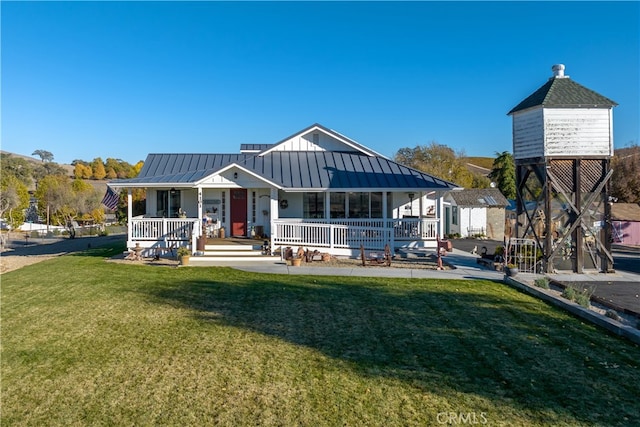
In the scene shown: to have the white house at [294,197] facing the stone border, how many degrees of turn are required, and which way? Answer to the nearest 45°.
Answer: approximately 45° to its left

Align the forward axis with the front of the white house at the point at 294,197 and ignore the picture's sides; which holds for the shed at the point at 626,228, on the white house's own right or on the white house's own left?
on the white house's own left

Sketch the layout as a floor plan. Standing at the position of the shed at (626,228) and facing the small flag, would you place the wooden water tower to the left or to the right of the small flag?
left

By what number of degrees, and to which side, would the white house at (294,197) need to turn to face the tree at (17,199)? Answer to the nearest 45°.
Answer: approximately 135° to its right

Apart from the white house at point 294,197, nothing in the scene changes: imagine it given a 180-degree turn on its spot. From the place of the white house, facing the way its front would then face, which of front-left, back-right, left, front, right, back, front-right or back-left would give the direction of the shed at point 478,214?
front-right

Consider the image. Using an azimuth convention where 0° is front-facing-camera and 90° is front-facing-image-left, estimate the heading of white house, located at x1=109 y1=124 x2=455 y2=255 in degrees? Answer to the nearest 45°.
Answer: approximately 0°

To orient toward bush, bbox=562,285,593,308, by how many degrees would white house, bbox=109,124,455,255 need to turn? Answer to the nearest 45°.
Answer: approximately 45° to its left

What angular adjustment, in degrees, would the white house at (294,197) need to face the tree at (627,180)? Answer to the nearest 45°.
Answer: approximately 135° to its left

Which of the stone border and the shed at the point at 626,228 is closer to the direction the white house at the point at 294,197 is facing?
the stone border

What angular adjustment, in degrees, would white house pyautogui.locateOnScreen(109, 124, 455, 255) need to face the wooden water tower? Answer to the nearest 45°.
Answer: approximately 45° to its left

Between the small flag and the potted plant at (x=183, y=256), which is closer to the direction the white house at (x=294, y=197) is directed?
the potted plant

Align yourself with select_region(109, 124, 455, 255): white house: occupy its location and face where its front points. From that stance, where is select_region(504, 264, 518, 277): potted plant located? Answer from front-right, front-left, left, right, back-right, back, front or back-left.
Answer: front-left

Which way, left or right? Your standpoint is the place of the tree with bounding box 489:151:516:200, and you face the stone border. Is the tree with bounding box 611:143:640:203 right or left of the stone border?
left
